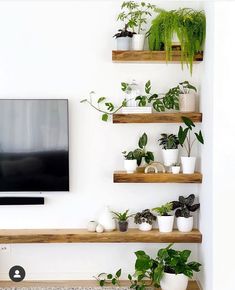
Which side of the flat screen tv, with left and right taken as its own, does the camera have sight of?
front

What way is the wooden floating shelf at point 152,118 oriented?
toward the camera

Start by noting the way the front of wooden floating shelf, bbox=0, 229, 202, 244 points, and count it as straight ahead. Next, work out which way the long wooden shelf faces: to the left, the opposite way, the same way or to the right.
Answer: the same way

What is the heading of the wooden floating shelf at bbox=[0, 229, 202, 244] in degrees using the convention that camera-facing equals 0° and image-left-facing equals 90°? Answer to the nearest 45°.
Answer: approximately 0°

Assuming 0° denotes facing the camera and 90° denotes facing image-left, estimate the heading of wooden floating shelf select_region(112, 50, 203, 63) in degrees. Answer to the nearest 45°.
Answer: approximately 0°

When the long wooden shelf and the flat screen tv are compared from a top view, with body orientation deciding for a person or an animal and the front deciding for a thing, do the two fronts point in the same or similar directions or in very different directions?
same or similar directions
